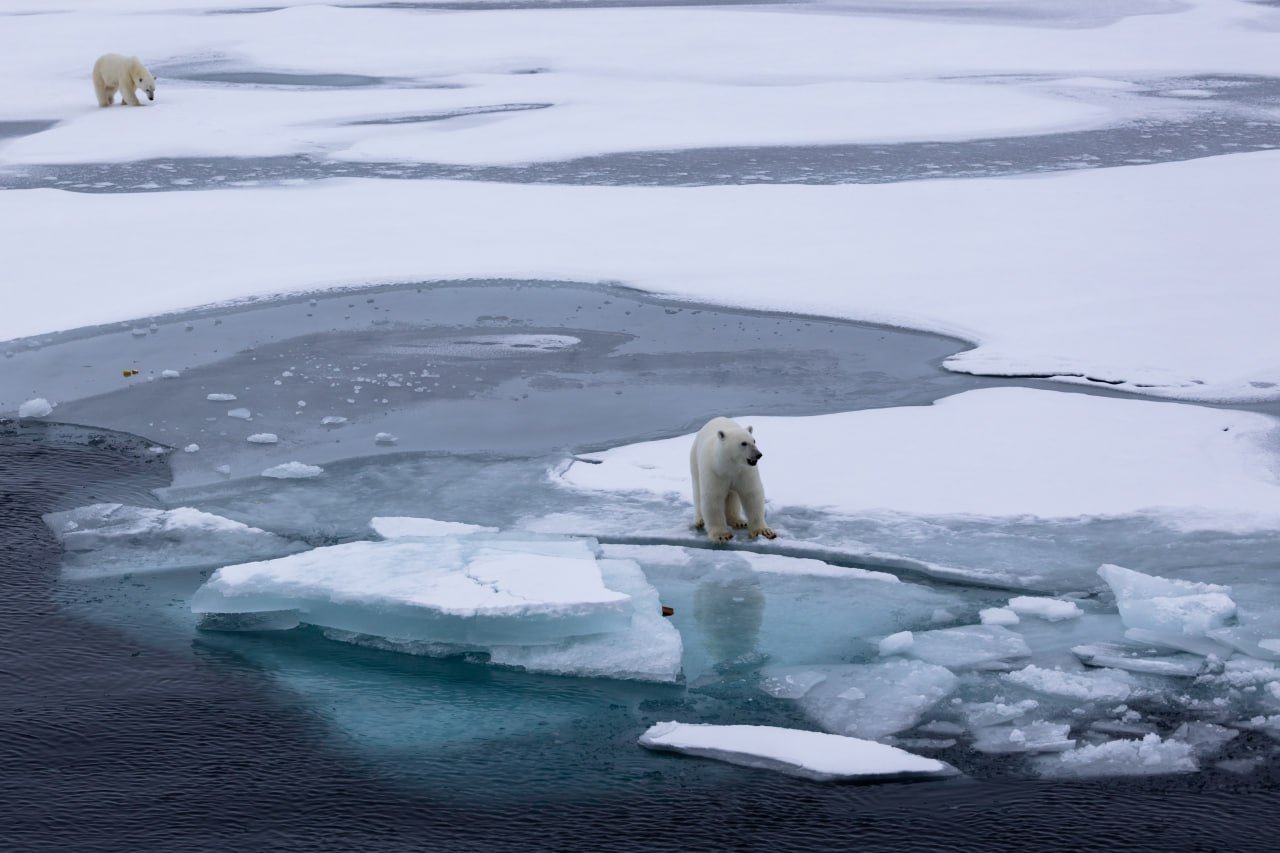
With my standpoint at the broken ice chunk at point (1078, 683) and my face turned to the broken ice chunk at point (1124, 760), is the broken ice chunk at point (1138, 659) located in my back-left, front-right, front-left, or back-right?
back-left

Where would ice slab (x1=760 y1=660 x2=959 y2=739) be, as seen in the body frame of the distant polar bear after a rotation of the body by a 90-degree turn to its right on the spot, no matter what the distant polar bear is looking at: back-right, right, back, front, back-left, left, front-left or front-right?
front-left

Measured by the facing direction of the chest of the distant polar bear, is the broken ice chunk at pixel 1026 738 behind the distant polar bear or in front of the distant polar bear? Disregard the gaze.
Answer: in front

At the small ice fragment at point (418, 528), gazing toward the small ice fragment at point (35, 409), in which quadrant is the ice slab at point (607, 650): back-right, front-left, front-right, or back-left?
back-left

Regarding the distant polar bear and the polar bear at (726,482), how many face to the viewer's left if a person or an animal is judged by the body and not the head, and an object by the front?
0

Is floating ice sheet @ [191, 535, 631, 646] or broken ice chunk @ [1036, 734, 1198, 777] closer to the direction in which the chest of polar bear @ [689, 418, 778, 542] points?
the broken ice chunk

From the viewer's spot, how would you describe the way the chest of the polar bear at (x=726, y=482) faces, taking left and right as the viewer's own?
facing the viewer and to the right of the viewer

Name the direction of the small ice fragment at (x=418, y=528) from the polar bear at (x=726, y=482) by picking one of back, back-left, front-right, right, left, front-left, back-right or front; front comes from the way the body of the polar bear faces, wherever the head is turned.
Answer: back-right

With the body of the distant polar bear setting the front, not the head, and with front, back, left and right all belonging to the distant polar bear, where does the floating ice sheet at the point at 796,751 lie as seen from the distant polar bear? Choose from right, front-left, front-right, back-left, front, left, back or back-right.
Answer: front-right

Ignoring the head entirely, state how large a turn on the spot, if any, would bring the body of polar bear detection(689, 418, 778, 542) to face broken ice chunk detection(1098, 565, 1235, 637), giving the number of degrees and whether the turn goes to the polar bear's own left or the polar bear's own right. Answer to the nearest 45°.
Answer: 0° — it already faces it

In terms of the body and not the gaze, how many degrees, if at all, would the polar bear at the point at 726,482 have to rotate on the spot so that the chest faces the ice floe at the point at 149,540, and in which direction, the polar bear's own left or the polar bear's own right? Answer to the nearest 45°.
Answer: approximately 135° to the polar bear's own right
